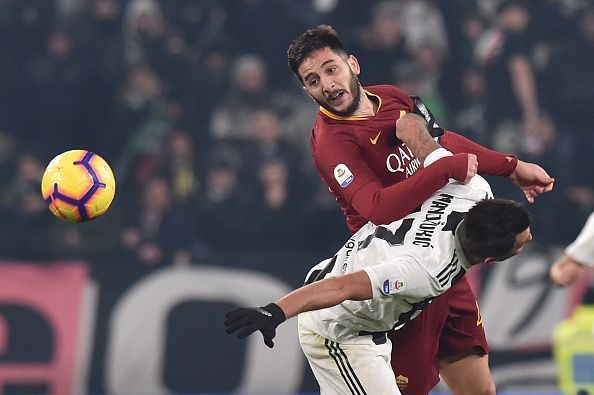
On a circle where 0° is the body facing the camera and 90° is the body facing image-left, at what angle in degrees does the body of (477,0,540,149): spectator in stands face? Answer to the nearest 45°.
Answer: approximately 45°

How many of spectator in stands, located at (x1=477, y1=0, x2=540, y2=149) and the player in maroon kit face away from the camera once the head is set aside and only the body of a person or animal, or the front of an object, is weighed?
0

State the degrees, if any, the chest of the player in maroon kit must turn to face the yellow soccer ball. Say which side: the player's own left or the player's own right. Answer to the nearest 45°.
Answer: approximately 135° to the player's own right

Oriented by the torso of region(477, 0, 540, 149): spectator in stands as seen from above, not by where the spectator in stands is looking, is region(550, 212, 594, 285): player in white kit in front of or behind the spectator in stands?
in front

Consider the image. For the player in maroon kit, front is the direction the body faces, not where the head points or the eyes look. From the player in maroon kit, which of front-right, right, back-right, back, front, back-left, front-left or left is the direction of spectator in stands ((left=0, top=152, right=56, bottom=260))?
back

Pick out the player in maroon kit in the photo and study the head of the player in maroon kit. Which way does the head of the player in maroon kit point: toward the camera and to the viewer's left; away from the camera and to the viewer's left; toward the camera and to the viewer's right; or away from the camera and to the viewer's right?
toward the camera and to the viewer's left

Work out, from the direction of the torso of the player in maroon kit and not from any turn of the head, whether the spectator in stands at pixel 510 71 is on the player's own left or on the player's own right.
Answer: on the player's own left

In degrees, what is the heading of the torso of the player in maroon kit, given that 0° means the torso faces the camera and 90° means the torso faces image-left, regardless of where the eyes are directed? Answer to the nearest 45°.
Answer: approximately 315°
